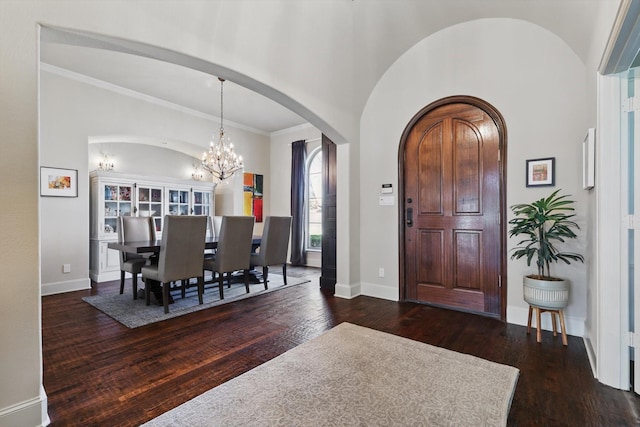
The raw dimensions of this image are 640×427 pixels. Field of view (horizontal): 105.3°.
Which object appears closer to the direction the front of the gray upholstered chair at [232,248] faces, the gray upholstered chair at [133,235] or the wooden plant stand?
the gray upholstered chair

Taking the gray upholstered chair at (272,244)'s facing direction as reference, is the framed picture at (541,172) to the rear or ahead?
to the rear

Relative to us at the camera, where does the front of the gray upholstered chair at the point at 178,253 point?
facing away from the viewer and to the left of the viewer

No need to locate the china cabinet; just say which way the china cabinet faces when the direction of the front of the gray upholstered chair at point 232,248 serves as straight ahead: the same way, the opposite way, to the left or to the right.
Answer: the opposite way

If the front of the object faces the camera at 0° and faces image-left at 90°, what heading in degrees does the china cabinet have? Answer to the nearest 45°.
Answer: approximately 315°

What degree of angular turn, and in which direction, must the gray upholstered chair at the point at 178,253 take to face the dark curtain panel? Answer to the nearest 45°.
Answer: approximately 90° to its right

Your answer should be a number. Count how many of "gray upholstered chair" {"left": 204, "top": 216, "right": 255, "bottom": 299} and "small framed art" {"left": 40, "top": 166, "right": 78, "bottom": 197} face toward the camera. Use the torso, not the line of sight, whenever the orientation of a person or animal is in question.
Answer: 1

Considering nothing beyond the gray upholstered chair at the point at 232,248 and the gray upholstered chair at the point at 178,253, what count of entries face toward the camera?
0

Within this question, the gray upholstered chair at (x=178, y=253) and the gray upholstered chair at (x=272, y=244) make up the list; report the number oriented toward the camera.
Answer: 0

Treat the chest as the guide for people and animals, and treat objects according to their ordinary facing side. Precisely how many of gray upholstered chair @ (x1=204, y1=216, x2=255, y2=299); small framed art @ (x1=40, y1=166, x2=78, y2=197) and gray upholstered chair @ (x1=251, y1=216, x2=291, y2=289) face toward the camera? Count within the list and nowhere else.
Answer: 1

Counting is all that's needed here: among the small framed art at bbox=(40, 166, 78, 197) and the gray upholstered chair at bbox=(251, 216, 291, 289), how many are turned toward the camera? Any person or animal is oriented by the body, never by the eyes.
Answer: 1

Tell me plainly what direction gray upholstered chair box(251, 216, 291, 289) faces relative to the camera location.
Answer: facing away from the viewer and to the left of the viewer
